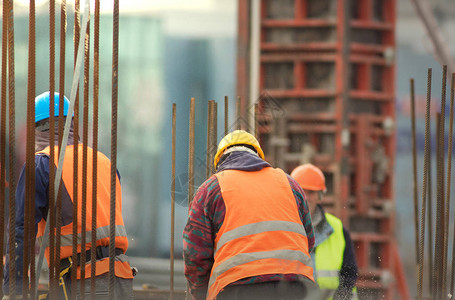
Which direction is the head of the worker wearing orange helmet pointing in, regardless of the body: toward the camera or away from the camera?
toward the camera

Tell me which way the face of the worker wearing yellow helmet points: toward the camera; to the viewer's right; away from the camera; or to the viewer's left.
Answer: away from the camera

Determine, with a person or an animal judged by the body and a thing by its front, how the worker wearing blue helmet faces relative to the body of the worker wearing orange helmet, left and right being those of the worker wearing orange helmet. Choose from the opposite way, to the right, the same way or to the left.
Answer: to the right

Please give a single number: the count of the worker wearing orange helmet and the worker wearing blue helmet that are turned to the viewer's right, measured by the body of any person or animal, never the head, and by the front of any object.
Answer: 0

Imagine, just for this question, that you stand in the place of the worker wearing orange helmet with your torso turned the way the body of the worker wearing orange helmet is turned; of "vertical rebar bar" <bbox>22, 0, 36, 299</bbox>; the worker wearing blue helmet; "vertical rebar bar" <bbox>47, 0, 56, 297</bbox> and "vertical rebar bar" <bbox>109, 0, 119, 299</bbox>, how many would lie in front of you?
4

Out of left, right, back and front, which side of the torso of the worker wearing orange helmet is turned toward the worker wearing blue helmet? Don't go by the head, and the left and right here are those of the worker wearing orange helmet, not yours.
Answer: front

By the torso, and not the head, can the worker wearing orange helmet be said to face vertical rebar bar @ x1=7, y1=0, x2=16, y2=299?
yes

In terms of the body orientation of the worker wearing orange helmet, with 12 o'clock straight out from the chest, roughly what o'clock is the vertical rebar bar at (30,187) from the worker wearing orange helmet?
The vertical rebar bar is roughly at 12 o'clock from the worker wearing orange helmet.

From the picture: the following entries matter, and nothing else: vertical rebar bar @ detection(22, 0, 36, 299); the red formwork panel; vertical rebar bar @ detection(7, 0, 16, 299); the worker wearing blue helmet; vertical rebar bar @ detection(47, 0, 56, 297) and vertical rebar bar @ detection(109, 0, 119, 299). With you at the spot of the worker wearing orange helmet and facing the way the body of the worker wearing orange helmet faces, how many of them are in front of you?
5

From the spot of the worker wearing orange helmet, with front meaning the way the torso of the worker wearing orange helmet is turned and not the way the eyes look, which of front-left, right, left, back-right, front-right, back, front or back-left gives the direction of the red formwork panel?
back-right
